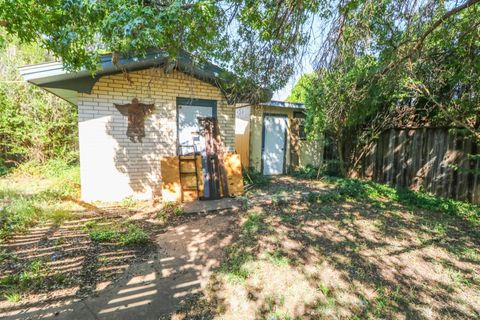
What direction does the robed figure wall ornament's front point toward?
toward the camera

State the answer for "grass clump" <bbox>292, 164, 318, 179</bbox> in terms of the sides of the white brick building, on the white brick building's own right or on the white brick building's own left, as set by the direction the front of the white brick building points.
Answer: on the white brick building's own left

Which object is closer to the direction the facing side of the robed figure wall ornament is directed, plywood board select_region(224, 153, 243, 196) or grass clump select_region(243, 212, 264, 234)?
the grass clump

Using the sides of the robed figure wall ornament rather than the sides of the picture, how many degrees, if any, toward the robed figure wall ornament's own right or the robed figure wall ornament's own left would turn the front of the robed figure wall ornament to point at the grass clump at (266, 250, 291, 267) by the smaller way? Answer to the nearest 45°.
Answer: approximately 45° to the robed figure wall ornament's own left

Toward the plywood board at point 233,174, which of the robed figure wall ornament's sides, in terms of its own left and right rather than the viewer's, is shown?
left

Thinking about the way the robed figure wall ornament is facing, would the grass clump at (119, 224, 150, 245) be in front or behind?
in front

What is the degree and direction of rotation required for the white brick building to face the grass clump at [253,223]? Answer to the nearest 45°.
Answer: approximately 45° to its left

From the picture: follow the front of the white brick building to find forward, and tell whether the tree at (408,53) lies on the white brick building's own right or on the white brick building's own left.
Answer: on the white brick building's own left

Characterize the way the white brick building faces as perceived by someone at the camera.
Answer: facing the viewer

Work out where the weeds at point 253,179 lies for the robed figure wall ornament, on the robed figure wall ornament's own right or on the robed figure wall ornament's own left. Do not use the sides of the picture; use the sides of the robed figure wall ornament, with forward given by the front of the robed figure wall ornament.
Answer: on the robed figure wall ornament's own left
